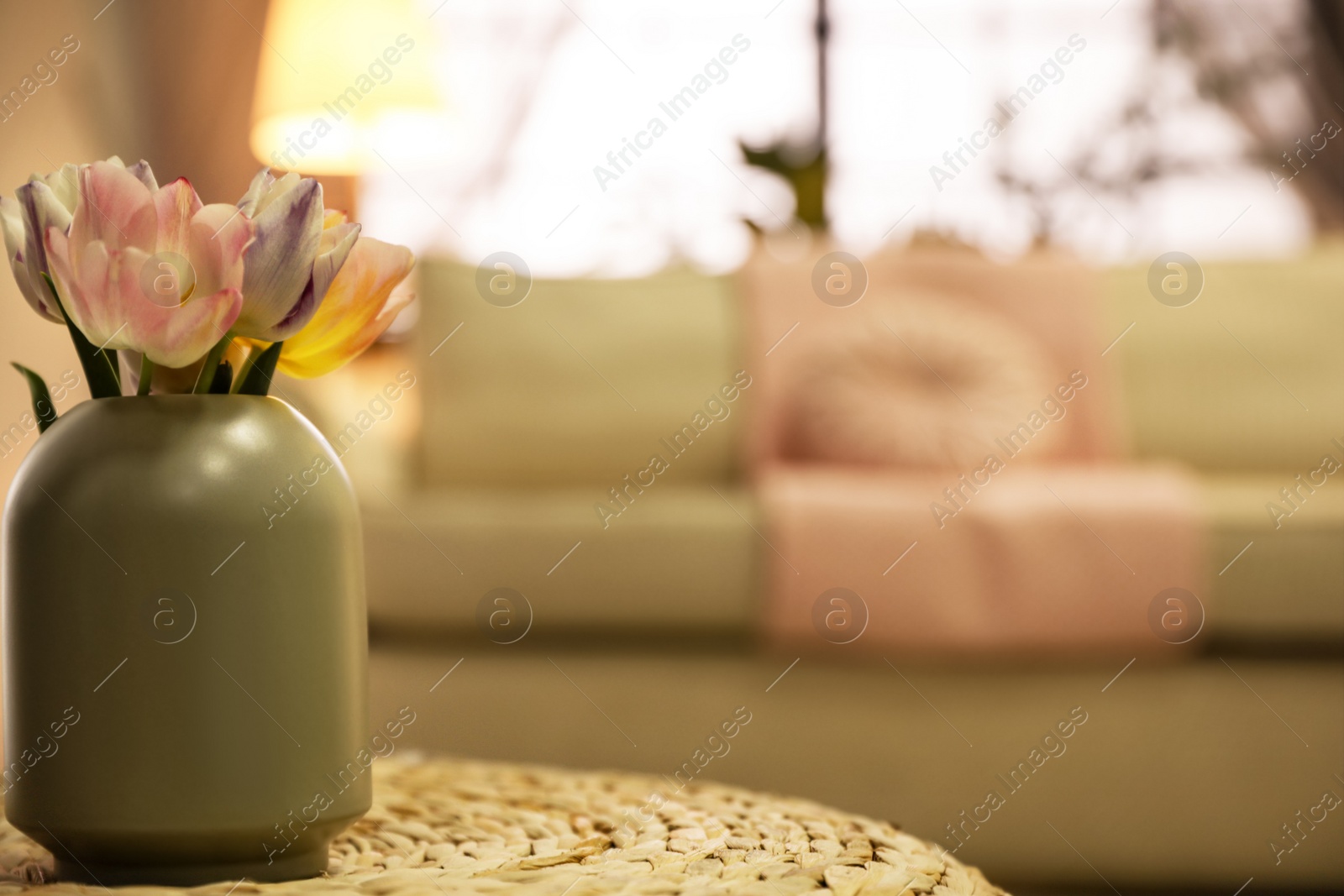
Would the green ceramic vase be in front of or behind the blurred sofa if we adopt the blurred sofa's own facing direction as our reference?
in front

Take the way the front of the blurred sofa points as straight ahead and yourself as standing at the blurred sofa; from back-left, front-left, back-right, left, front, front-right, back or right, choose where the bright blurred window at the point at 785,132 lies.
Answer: back

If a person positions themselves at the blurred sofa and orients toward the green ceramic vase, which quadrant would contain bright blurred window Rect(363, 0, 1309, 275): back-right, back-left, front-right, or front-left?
back-right

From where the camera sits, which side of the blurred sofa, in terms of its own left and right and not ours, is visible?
front

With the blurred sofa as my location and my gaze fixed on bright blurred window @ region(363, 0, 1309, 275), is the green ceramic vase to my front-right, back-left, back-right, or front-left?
back-left

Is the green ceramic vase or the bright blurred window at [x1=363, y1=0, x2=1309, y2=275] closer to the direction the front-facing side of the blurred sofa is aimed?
the green ceramic vase
